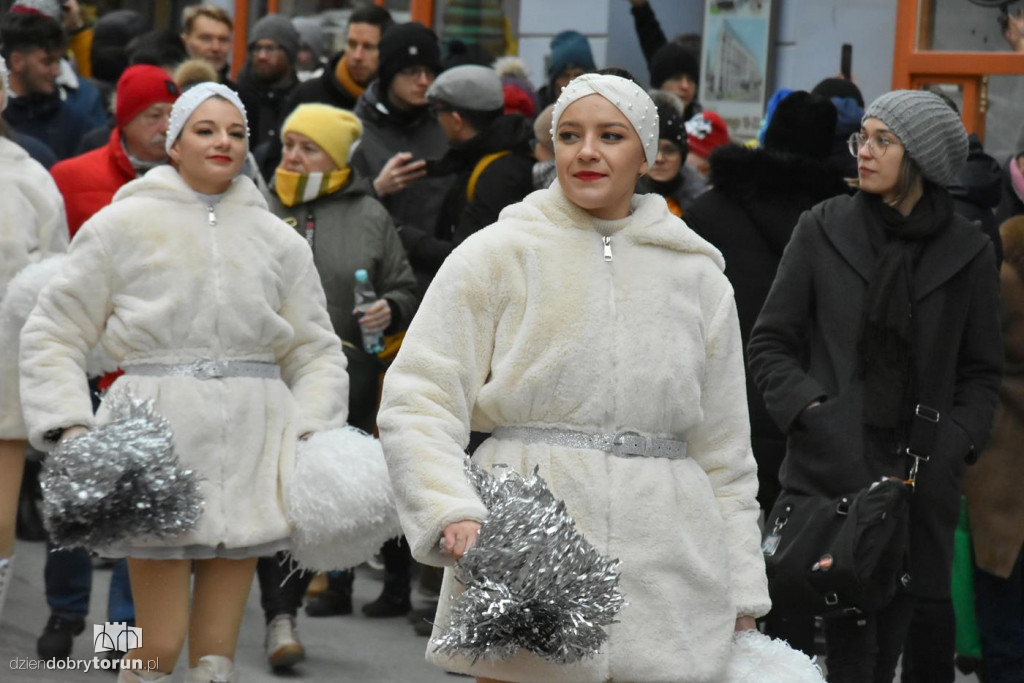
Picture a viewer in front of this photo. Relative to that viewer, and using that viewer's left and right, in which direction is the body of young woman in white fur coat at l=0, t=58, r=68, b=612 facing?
facing the viewer

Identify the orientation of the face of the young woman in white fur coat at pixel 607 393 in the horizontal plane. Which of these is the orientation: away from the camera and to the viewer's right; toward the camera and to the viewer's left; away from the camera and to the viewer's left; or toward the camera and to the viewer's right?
toward the camera and to the viewer's left

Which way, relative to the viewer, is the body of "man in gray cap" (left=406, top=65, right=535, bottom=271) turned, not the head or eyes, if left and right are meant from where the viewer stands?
facing to the left of the viewer

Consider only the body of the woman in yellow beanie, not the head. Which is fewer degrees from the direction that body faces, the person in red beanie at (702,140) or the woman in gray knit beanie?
the woman in gray knit beanie

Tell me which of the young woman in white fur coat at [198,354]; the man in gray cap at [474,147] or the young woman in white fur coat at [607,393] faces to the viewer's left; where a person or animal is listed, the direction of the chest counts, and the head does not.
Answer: the man in gray cap

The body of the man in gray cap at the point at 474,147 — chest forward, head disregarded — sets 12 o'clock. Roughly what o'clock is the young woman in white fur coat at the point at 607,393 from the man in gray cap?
The young woman in white fur coat is roughly at 9 o'clock from the man in gray cap.

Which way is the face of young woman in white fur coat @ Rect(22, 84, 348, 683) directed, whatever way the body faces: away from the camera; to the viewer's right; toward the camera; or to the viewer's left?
toward the camera

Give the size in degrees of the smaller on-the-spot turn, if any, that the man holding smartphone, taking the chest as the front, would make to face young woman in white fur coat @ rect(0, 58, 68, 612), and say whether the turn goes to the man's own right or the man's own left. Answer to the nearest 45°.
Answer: approximately 90° to the man's own right

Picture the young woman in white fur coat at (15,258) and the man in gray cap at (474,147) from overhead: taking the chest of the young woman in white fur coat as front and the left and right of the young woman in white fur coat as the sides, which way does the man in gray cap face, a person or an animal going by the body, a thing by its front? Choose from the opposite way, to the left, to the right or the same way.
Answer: to the right

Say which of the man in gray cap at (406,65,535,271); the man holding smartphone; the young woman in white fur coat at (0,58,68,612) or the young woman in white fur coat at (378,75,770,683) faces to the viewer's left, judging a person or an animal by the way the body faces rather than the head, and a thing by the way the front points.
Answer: the man in gray cap

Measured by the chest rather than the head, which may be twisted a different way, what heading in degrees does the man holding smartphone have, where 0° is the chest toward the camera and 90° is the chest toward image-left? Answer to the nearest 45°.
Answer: approximately 315°

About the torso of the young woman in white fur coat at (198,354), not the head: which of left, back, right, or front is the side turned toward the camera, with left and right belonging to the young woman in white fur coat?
front
